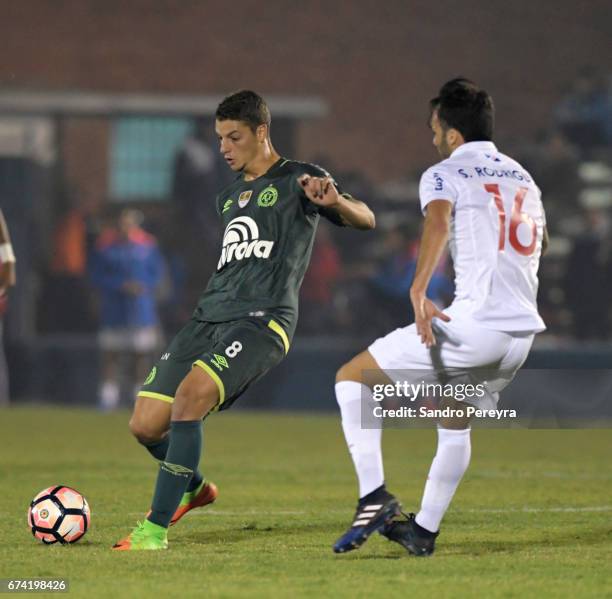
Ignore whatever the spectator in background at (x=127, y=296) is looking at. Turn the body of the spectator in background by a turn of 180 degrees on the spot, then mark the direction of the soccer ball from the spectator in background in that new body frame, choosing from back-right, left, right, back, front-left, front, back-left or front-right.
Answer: back

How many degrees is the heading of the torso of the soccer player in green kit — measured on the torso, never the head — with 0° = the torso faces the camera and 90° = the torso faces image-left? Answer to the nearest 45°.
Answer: approximately 45°

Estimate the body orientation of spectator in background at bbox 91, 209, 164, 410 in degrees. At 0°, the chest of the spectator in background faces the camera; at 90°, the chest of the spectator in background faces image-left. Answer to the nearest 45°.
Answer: approximately 0°

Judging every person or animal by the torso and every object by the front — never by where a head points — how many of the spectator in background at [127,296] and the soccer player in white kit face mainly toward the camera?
1

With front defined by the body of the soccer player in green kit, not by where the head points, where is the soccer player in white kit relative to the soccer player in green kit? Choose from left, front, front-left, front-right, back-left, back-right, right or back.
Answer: left

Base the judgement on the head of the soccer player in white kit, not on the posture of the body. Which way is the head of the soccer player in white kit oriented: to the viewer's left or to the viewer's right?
to the viewer's left

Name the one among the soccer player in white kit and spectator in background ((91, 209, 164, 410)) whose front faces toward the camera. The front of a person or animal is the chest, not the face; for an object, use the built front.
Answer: the spectator in background

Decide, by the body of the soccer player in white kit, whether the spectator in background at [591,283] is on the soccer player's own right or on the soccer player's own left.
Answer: on the soccer player's own right

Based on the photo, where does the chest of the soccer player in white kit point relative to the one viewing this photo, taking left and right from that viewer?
facing away from the viewer and to the left of the viewer

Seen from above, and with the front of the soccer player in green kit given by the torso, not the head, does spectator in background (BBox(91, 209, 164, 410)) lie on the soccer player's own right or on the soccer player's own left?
on the soccer player's own right

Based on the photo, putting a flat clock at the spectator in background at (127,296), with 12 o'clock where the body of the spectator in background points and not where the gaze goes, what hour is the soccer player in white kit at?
The soccer player in white kit is roughly at 12 o'clock from the spectator in background.
